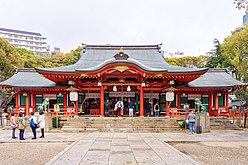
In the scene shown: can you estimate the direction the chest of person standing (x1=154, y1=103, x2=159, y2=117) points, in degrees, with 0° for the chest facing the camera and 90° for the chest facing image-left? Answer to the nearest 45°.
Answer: approximately 180°

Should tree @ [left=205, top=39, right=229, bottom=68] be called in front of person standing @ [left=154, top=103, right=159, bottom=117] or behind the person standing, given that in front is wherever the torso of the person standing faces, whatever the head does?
in front

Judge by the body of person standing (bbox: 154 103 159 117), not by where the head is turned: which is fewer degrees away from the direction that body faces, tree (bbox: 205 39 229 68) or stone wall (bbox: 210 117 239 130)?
the tree

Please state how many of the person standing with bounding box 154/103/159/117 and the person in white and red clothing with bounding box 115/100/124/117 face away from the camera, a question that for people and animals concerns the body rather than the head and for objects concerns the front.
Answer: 2

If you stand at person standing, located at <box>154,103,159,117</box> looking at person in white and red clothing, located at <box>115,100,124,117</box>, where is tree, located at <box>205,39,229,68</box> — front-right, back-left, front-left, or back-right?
back-right

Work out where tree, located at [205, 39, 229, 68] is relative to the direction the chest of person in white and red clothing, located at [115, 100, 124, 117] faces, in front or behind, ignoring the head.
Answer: in front

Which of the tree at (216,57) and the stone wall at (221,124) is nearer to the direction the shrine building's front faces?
the stone wall

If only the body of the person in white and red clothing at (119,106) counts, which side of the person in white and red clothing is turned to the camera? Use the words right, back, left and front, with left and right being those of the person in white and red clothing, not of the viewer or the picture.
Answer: back

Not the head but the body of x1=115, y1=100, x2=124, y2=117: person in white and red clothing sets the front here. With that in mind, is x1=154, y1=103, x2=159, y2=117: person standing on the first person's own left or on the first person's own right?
on the first person's own right
